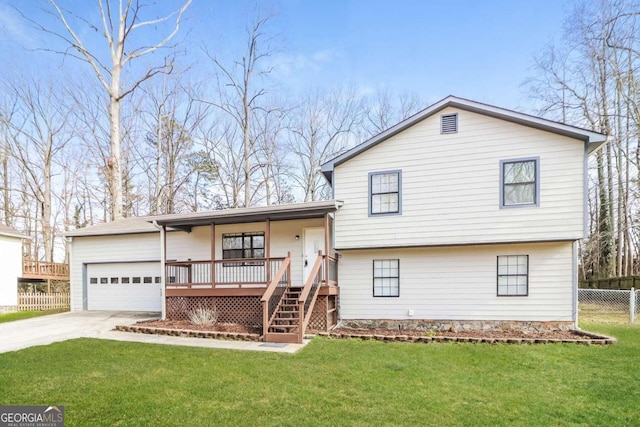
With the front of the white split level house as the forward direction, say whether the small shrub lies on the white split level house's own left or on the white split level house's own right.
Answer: on the white split level house's own right

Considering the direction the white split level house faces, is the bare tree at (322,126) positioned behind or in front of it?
behind

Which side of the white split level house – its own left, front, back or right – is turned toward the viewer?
front

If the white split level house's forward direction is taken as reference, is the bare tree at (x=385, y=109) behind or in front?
behind
